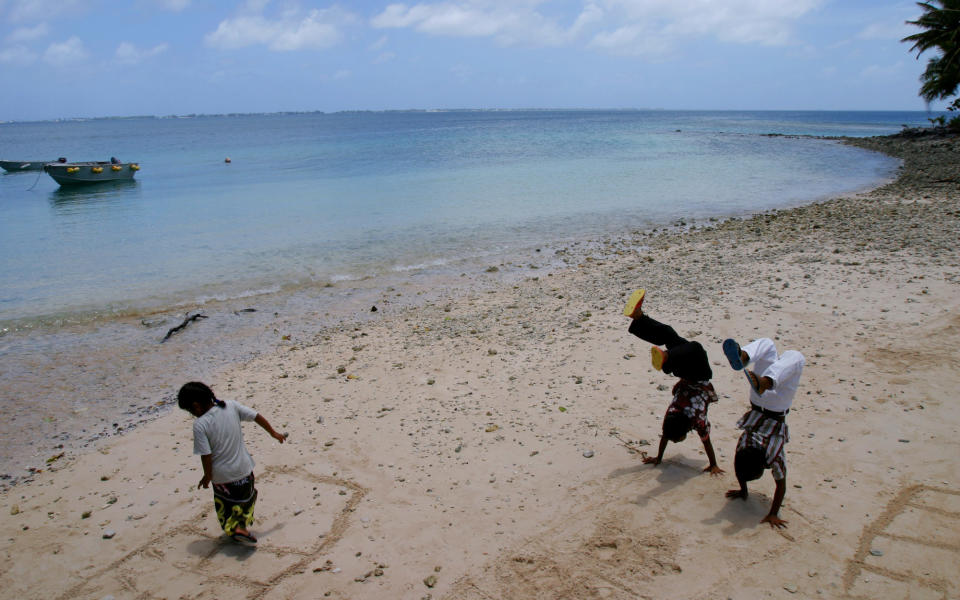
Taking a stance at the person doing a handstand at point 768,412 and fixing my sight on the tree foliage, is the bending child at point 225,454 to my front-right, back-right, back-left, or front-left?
back-left

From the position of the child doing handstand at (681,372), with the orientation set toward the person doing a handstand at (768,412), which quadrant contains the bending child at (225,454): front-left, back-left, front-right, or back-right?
back-right

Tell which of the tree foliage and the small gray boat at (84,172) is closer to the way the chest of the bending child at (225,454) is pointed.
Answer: the small gray boat

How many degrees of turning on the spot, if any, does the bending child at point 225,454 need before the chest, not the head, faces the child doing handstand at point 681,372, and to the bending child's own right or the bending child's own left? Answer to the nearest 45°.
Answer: approximately 135° to the bending child's own right

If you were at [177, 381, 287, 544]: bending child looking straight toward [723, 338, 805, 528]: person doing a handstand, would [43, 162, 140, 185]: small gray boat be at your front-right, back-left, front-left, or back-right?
back-left

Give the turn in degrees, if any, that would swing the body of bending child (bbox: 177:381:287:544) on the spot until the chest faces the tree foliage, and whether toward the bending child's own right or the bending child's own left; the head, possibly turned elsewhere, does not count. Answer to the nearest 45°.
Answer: approximately 90° to the bending child's own right

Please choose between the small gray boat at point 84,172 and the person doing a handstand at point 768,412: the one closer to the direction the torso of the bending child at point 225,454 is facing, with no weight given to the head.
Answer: the small gray boat
